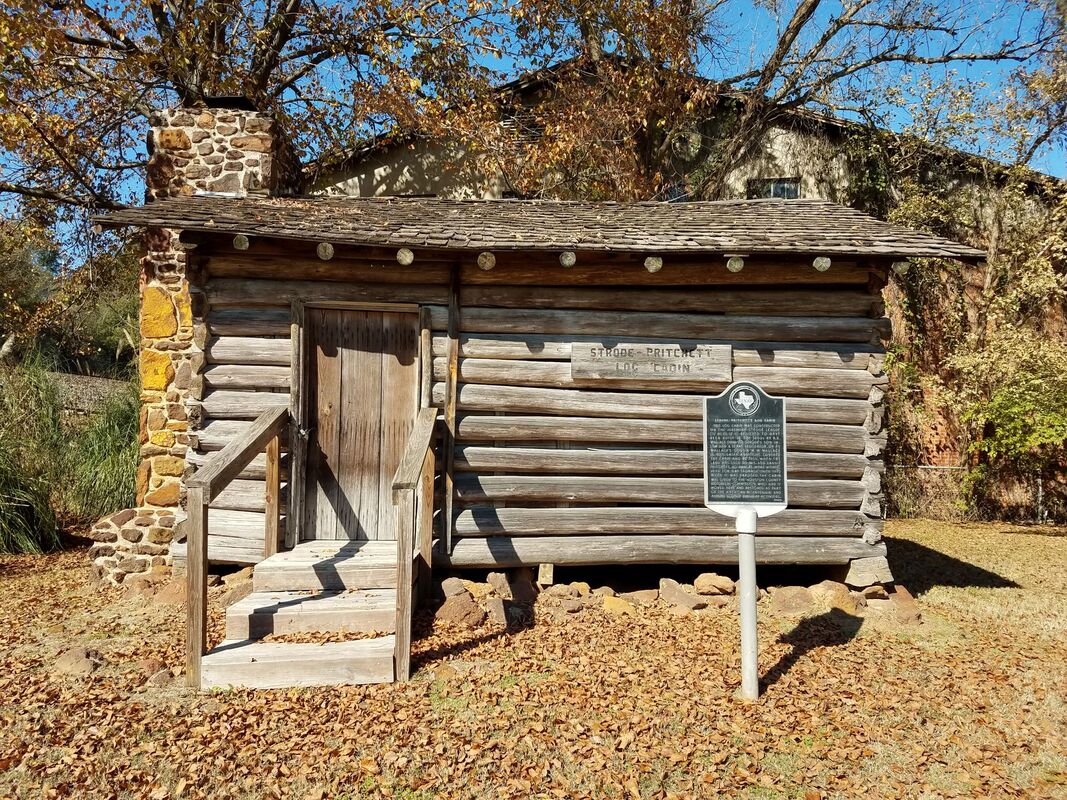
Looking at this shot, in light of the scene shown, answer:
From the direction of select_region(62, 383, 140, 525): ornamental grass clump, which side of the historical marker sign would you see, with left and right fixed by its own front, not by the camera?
right

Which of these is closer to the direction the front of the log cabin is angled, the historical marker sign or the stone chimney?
the historical marker sign

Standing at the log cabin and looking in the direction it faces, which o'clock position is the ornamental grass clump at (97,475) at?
The ornamental grass clump is roughly at 4 o'clock from the log cabin.

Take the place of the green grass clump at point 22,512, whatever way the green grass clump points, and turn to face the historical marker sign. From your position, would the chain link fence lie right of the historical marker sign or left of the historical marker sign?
left

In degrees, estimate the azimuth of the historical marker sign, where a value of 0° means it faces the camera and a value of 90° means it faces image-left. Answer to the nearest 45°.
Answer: approximately 0°

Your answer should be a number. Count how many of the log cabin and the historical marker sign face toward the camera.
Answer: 2

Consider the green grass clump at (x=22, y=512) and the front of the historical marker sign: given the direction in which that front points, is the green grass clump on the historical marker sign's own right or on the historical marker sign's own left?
on the historical marker sign's own right

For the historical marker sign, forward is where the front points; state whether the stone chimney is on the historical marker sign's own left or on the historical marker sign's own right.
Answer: on the historical marker sign's own right

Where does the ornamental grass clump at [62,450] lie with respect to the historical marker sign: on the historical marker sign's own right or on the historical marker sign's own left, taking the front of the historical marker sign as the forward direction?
on the historical marker sign's own right

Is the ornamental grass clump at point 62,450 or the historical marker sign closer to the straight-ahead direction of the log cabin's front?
the historical marker sign

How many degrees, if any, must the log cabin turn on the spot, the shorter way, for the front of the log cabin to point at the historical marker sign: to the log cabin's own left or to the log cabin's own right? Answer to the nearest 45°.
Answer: approximately 45° to the log cabin's own left
